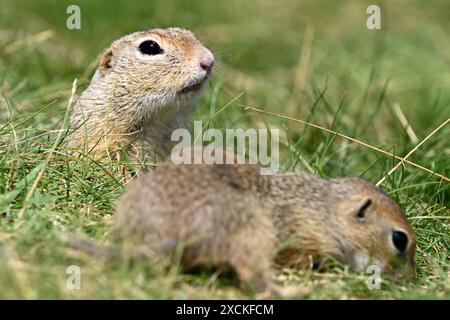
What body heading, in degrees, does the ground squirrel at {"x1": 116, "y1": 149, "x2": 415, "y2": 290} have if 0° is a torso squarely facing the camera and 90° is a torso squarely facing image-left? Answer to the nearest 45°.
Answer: approximately 270°

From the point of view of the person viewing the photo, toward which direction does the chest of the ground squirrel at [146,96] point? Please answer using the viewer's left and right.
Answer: facing to the right of the viewer

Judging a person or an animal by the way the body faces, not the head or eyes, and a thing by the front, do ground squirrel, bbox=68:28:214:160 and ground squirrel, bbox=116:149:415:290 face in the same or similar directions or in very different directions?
same or similar directions

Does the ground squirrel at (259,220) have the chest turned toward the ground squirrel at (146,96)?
no
